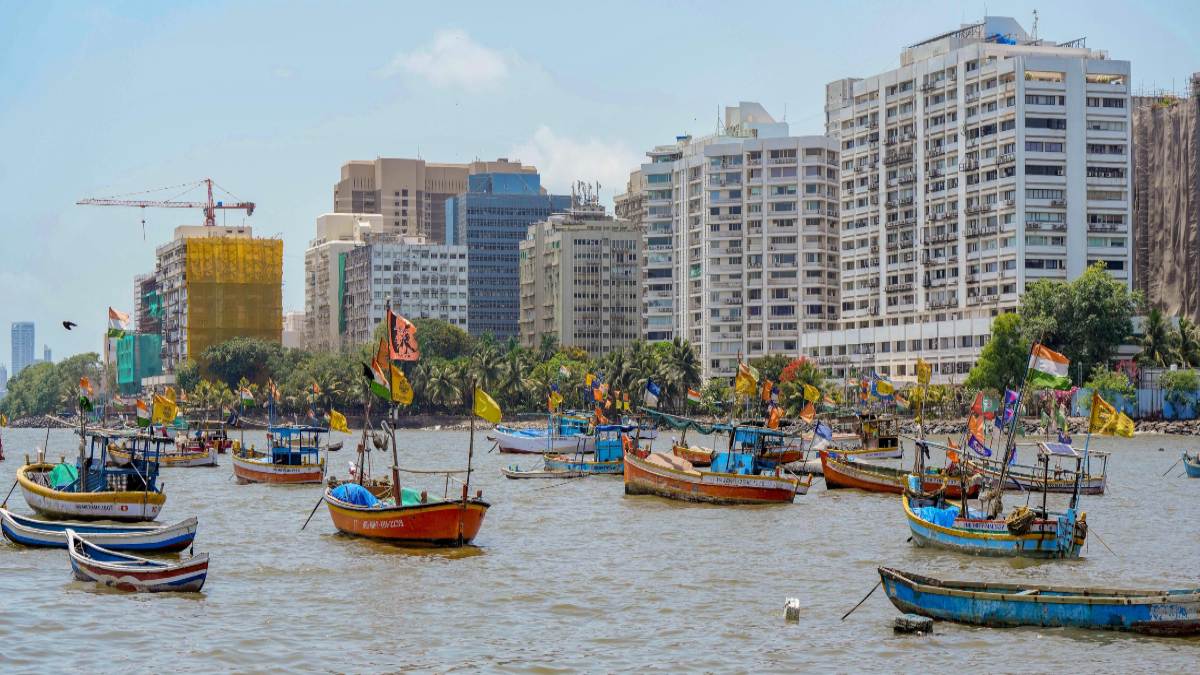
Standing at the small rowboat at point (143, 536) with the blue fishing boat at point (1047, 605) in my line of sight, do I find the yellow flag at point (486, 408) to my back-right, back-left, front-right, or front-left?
front-left

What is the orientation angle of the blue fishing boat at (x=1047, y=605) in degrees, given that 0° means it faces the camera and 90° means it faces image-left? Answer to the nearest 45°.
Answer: approximately 90°

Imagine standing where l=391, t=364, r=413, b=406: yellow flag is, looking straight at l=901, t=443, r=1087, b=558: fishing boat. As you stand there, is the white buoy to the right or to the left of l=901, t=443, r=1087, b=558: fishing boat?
right

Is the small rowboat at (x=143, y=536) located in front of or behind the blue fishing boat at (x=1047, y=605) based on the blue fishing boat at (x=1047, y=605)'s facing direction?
in front

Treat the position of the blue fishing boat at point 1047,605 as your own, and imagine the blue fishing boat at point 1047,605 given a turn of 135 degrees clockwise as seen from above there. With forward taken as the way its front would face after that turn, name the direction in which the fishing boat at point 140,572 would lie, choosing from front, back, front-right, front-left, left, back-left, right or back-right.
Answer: back-left

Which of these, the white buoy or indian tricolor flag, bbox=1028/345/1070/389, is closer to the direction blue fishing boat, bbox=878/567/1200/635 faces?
the white buoy

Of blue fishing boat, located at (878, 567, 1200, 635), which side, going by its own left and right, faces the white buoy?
front

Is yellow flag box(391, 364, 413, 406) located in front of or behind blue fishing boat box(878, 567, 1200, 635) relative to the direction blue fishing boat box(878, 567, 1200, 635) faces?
in front

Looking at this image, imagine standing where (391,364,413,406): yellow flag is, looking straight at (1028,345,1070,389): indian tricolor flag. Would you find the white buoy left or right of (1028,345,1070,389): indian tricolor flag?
right

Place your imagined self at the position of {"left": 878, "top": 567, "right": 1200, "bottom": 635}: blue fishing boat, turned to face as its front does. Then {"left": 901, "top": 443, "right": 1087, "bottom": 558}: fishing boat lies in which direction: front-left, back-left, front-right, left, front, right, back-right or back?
right

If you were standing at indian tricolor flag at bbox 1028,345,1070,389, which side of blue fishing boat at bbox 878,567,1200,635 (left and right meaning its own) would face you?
right
